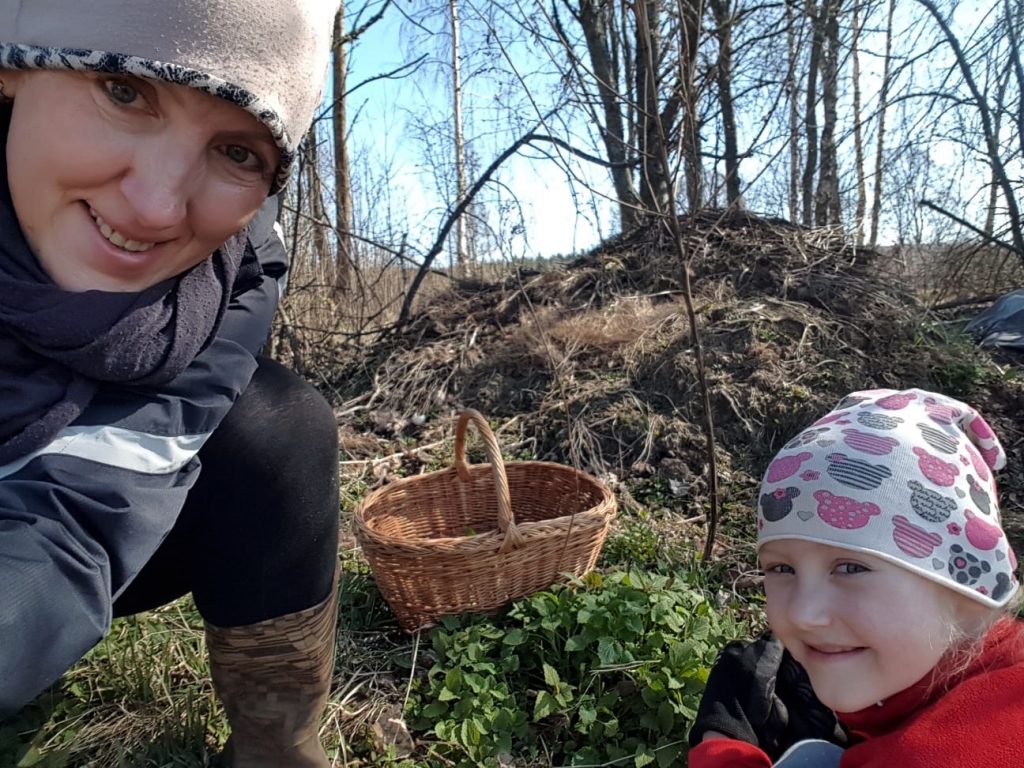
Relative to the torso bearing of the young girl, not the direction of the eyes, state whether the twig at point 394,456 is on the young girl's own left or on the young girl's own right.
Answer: on the young girl's own right

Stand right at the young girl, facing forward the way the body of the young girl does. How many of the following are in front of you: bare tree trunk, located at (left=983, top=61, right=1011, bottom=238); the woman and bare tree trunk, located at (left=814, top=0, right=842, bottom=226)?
1

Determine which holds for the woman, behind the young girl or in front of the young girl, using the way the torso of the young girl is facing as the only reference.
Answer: in front

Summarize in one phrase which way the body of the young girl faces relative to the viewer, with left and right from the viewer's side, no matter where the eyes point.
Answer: facing the viewer and to the left of the viewer

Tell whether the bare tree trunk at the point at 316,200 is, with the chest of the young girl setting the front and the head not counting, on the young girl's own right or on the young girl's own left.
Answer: on the young girl's own right

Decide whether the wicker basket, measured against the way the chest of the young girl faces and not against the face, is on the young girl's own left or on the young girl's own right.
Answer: on the young girl's own right

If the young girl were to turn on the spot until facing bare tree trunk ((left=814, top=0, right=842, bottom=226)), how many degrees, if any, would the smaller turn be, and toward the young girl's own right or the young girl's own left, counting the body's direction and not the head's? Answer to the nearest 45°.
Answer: approximately 135° to the young girl's own right
